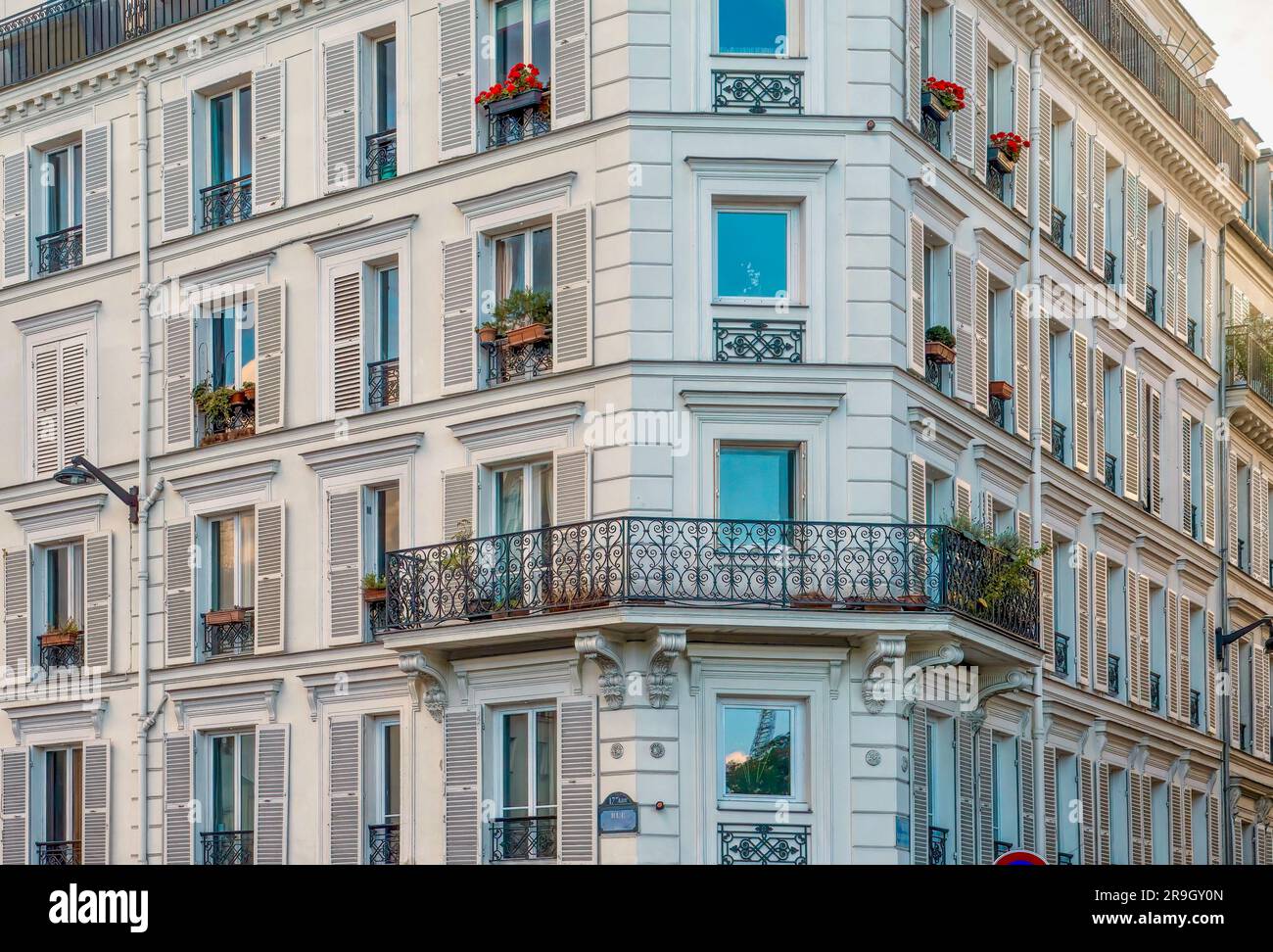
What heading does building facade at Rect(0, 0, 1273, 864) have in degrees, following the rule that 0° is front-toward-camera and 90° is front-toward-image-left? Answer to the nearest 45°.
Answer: approximately 0°
